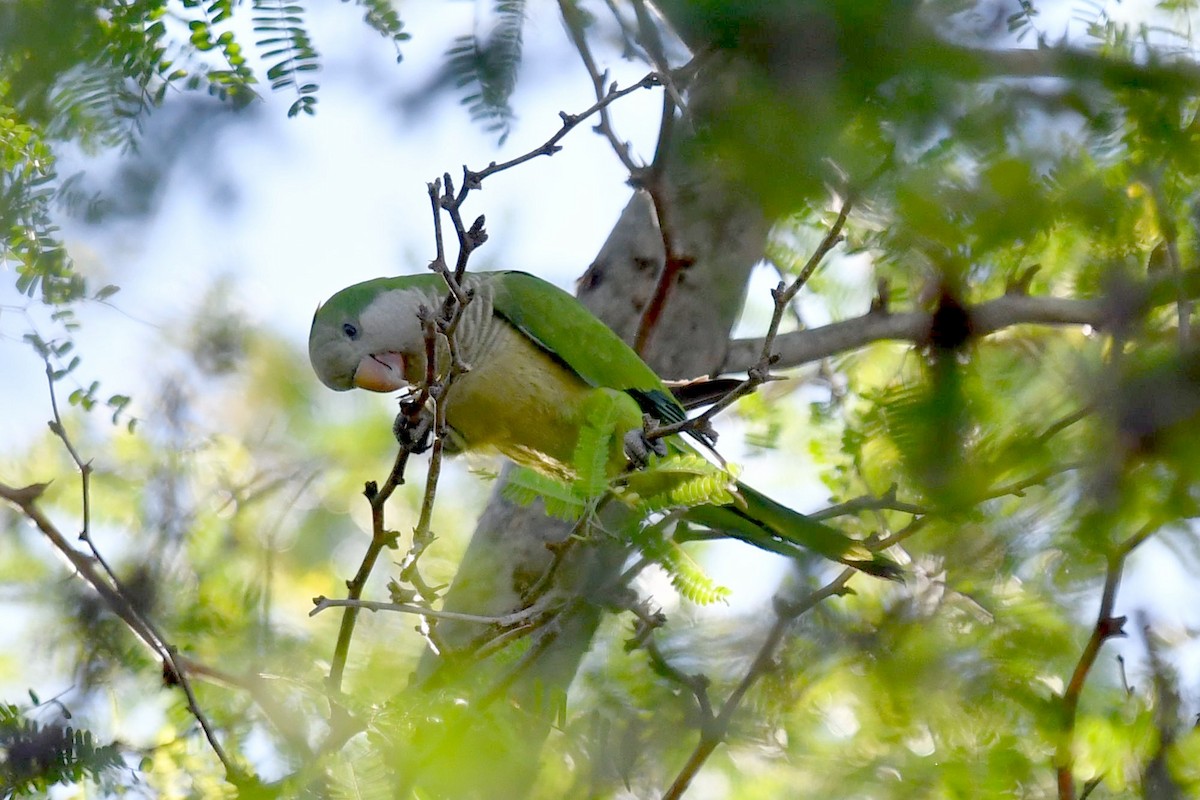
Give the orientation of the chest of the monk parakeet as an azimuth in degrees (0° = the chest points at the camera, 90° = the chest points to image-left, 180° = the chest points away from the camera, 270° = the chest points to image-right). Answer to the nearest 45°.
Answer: approximately 90°
